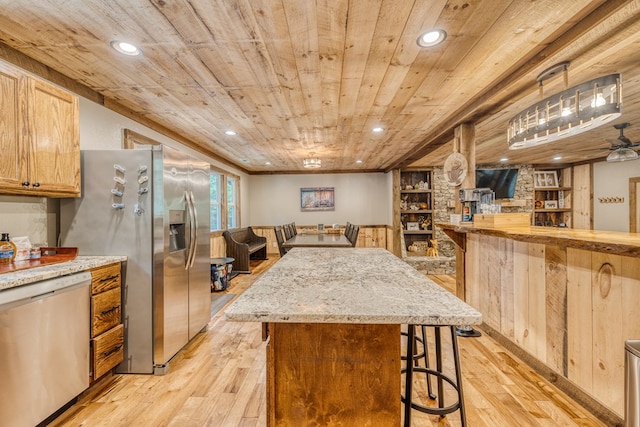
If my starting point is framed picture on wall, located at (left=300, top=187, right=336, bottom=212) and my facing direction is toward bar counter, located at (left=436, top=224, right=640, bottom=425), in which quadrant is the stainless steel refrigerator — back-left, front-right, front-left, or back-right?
front-right

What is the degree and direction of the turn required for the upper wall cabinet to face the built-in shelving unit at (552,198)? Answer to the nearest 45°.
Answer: approximately 45° to its left

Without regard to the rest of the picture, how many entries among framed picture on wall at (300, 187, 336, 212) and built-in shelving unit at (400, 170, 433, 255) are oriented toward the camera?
2

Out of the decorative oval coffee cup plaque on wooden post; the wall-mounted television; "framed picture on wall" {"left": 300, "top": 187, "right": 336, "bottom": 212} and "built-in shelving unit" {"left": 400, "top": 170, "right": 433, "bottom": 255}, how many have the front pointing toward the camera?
4

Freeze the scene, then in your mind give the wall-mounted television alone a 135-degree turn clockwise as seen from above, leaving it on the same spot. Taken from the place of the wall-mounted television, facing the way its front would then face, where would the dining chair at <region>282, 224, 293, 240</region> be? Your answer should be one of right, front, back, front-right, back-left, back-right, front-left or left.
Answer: left

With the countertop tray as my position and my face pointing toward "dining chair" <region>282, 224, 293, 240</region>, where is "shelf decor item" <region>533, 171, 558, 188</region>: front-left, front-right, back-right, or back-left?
front-right

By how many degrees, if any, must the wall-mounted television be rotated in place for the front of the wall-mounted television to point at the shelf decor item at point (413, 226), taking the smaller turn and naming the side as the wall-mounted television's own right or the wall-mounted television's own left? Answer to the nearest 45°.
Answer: approximately 90° to the wall-mounted television's own right

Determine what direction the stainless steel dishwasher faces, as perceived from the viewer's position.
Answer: facing the viewer and to the right of the viewer

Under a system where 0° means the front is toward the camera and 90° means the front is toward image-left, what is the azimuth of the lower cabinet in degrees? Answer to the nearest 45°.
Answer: approximately 315°

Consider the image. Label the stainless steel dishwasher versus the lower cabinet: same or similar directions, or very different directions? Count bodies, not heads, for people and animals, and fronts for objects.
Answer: same or similar directions

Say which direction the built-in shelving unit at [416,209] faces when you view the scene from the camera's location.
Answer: facing the viewer

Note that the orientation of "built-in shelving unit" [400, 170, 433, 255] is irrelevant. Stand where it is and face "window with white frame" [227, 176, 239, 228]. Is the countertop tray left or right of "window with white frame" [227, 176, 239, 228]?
left

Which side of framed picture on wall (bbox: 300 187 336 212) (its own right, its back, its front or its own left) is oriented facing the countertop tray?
front

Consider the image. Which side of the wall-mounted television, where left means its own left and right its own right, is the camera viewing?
front

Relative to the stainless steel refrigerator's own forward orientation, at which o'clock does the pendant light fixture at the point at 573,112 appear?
The pendant light fixture is roughly at 12 o'clock from the stainless steel refrigerator.

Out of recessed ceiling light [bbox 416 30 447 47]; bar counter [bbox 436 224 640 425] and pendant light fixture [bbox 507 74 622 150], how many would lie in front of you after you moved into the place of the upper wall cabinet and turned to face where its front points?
3

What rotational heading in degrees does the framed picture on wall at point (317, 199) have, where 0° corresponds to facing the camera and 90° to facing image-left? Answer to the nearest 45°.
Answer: approximately 0°
